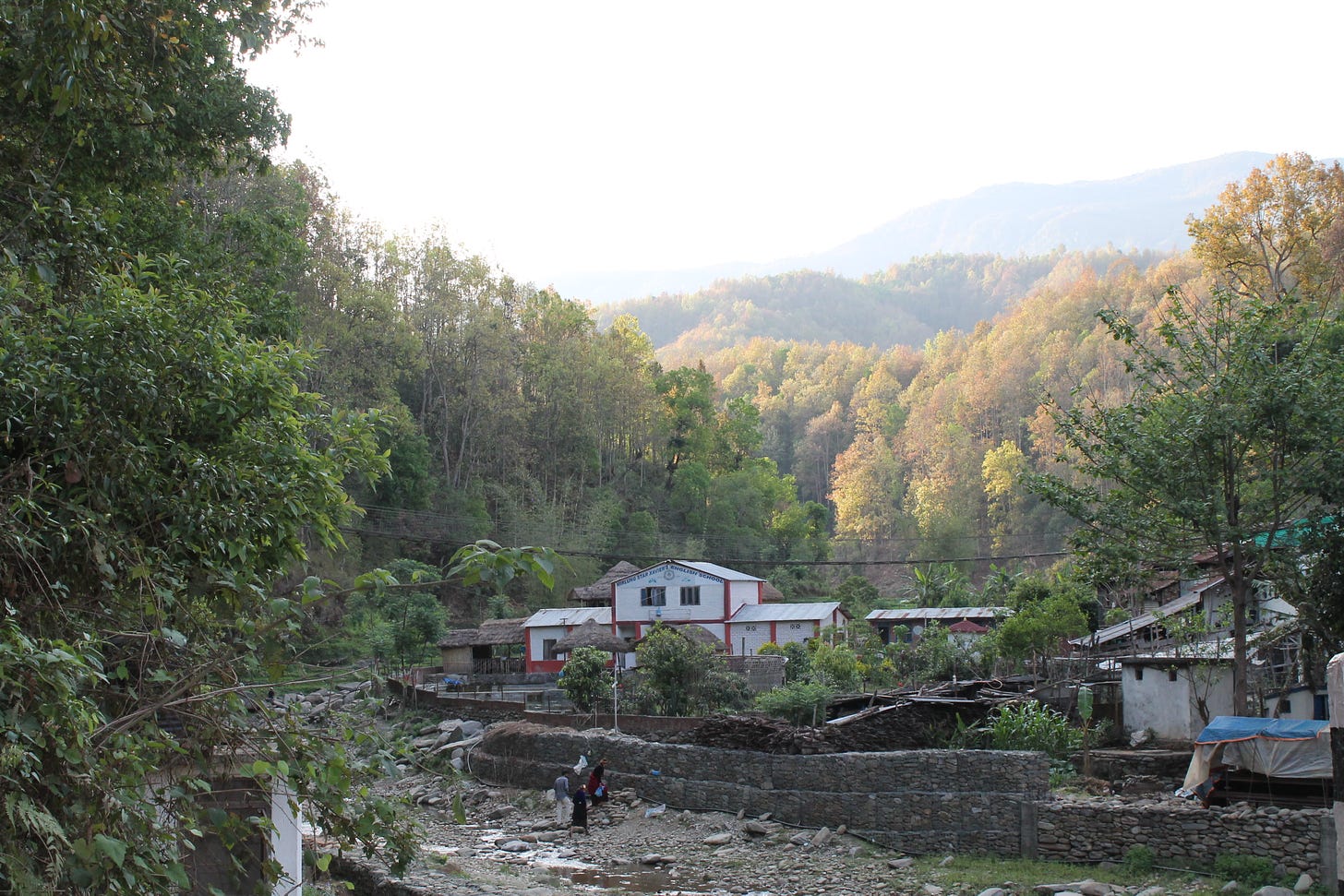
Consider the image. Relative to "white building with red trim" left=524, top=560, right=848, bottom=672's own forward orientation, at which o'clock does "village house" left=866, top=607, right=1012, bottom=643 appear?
"village house" left=866, top=607, right=1012, bottom=643 is roughly at 9 o'clock from "white building with red trim" left=524, top=560, right=848, bottom=672.

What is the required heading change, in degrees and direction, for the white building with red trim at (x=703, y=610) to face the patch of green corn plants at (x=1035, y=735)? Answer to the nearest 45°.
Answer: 0° — it already faces it

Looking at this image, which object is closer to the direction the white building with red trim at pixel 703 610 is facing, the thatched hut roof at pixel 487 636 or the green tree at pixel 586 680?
the green tree

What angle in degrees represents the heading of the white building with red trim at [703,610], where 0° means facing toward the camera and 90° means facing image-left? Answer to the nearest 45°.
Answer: approximately 0°

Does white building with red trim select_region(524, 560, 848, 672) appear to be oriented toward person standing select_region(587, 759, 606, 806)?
yes

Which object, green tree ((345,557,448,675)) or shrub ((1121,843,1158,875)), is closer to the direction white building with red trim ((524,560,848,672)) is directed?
the shrub
